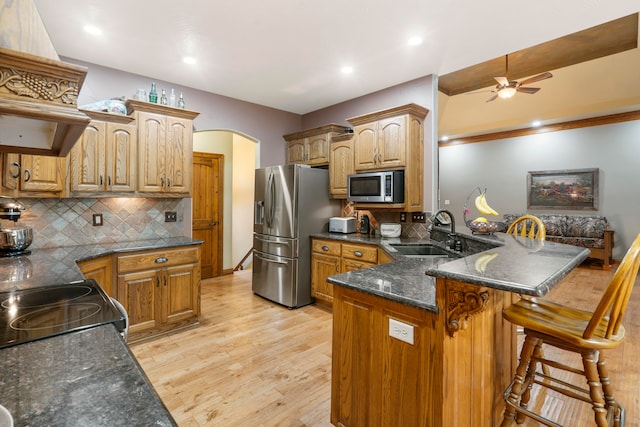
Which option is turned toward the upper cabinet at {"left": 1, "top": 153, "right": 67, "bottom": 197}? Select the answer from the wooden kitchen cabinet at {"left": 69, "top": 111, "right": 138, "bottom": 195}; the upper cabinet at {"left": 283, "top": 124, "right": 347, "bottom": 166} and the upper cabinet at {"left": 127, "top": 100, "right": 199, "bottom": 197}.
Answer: the upper cabinet at {"left": 283, "top": 124, "right": 347, "bottom": 166}

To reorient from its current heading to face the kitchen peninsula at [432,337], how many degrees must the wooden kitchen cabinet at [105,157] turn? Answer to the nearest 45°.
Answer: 0° — it already faces it

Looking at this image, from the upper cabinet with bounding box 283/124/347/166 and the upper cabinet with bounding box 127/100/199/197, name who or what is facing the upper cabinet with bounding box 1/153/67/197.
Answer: the upper cabinet with bounding box 283/124/347/166

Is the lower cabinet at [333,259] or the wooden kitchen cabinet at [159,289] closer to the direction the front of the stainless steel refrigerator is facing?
the wooden kitchen cabinet

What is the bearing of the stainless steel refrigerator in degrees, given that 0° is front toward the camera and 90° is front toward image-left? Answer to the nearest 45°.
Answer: approximately 45°

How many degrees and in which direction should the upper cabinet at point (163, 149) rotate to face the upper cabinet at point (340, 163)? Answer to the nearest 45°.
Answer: approximately 45° to its left

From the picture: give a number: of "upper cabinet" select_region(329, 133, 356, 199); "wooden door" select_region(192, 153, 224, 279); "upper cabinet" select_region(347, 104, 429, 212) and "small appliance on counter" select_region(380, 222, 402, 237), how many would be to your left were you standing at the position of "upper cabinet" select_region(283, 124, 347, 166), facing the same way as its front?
3

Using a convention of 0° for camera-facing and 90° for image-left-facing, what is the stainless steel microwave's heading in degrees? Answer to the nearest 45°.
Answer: approximately 45°

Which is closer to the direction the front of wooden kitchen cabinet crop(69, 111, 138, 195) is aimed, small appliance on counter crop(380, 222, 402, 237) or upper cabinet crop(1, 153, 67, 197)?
the small appliance on counter

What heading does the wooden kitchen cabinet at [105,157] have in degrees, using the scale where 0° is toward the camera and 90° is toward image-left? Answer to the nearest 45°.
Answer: approximately 315°
